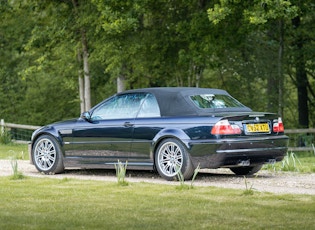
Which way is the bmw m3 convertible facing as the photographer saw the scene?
facing away from the viewer and to the left of the viewer

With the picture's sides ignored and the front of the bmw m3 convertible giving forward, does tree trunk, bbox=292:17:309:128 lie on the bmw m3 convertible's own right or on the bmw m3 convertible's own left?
on the bmw m3 convertible's own right
